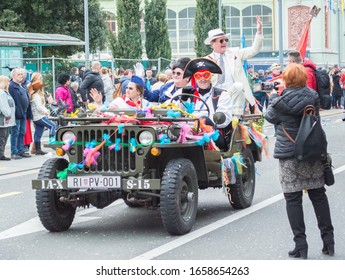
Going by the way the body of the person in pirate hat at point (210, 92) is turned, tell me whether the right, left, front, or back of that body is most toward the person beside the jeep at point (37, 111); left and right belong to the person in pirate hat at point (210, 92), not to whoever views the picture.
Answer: right

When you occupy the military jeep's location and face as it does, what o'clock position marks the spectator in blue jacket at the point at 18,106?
The spectator in blue jacket is roughly at 4 o'clock from the military jeep.

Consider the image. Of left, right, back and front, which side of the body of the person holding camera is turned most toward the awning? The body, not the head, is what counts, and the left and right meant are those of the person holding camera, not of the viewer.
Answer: front

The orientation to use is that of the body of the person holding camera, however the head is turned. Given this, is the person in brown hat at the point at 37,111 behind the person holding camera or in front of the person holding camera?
in front

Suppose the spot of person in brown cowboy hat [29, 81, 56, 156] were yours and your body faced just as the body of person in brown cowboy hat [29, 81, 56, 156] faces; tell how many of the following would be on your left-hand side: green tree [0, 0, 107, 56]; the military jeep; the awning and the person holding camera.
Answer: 2

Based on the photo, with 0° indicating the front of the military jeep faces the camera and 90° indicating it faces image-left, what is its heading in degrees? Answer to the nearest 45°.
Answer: approximately 45°

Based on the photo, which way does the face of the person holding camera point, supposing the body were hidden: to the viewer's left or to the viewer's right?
to the viewer's left

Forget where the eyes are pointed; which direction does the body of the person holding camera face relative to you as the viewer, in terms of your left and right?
facing away from the viewer and to the left of the viewer

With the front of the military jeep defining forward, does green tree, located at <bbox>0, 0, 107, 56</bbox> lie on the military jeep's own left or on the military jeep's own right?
on the military jeep's own right

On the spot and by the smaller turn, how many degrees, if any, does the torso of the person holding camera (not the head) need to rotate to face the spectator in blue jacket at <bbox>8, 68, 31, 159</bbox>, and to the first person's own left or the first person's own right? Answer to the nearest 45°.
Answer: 0° — they already face them

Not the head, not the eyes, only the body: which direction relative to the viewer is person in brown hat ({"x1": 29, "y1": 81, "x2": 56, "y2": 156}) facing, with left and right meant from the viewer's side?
facing to the right of the viewer

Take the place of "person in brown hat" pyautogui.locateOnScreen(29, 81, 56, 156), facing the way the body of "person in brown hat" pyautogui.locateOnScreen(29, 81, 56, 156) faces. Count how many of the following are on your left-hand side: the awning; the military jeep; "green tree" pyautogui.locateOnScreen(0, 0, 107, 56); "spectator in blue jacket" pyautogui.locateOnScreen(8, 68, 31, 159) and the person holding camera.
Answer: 2
